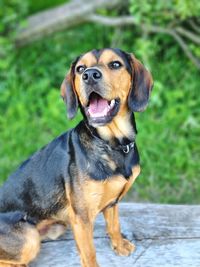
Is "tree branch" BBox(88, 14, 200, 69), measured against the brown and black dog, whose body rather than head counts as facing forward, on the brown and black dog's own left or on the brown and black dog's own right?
on the brown and black dog's own left

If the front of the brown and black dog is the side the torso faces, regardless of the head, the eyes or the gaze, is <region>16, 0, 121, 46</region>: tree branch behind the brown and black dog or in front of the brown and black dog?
behind

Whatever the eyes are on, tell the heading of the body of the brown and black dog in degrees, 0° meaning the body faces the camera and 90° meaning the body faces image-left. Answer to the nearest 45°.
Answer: approximately 315°
